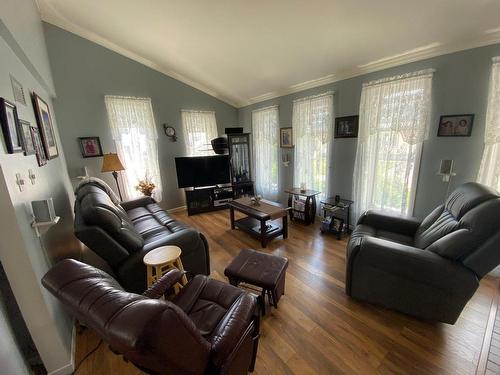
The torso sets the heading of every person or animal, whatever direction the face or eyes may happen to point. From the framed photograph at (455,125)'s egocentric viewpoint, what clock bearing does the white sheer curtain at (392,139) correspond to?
The white sheer curtain is roughly at 3 o'clock from the framed photograph.

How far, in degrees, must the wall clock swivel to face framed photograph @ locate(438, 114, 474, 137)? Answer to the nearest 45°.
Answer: approximately 45° to its left

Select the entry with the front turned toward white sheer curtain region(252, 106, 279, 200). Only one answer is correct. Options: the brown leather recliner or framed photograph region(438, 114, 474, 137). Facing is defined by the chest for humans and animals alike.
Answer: the brown leather recliner

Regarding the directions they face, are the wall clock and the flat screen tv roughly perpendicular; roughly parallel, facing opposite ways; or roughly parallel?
roughly parallel

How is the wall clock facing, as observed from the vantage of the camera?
facing the viewer

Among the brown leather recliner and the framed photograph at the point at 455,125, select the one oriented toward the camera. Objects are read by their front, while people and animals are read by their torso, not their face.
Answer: the framed photograph

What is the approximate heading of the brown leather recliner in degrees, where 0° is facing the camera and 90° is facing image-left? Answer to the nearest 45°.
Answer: approximately 225°

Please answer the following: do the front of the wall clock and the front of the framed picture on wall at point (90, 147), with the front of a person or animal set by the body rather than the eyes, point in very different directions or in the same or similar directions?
same or similar directions

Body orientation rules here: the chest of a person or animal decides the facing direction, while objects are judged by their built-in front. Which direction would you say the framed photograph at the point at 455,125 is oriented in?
toward the camera

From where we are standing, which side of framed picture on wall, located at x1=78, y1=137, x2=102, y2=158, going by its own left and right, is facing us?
front

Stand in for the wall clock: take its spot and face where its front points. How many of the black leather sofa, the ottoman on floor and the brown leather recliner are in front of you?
3

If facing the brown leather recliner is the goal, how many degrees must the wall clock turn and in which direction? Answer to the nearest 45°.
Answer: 0° — it already faces it

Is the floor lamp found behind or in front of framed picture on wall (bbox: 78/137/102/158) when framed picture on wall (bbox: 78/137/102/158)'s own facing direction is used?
in front

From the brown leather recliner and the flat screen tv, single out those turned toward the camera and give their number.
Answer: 1

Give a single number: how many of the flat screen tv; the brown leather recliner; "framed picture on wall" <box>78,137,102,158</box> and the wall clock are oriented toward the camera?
3
